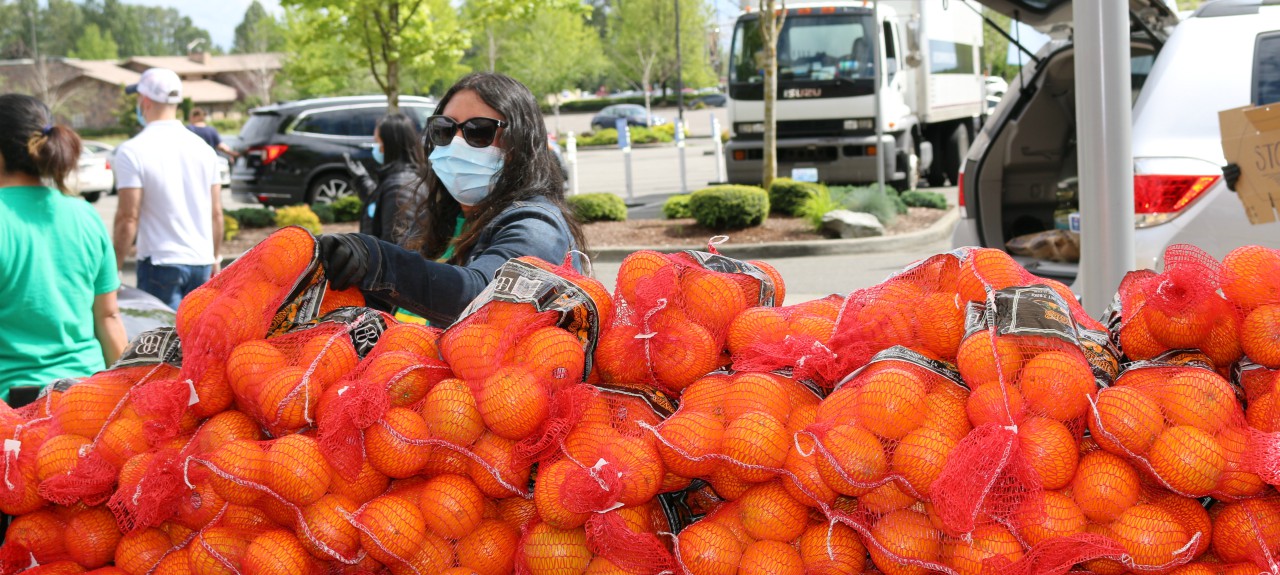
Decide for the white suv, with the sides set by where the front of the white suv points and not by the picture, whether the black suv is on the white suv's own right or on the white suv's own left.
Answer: on the white suv's own left

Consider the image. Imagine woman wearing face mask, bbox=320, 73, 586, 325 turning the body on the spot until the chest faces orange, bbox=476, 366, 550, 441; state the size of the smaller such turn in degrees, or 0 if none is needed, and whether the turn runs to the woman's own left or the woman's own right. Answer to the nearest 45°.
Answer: approximately 45° to the woman's own left

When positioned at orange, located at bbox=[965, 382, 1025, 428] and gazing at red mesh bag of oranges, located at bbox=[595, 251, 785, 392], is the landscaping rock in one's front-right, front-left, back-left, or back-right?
front-right

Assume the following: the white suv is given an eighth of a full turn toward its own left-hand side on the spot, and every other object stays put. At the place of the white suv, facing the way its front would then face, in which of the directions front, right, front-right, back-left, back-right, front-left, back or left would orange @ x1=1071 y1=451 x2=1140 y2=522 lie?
back

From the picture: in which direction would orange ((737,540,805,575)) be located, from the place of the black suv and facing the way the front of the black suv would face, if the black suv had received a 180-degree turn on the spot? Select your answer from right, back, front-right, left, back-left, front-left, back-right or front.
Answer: front-left

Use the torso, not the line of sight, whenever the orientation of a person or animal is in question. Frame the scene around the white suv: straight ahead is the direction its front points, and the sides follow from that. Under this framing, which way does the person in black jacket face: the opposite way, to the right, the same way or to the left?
the opposite way

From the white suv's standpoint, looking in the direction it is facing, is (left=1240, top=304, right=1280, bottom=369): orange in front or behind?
behind
